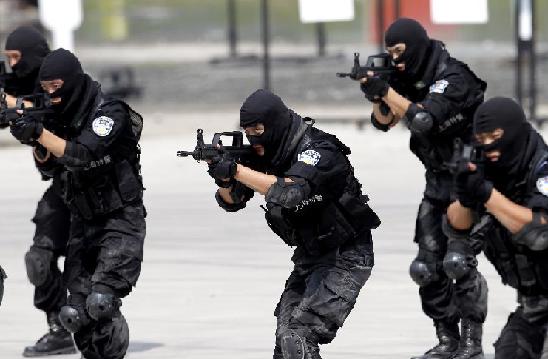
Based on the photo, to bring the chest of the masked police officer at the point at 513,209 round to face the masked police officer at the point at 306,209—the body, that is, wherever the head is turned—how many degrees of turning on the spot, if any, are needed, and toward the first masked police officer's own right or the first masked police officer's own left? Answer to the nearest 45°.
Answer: approximately 90° to the first masked police officer's own right

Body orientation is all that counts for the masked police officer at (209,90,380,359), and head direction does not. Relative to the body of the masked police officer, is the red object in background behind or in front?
behind

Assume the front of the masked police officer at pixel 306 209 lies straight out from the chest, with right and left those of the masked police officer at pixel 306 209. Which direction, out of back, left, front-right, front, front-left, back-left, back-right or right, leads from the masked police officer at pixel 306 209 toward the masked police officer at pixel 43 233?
right

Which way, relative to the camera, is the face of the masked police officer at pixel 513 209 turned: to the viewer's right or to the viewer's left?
to the viewer's left

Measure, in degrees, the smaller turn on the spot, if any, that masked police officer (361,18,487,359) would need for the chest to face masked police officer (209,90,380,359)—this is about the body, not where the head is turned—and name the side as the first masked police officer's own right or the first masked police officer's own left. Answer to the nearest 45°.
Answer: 0° — they already face them

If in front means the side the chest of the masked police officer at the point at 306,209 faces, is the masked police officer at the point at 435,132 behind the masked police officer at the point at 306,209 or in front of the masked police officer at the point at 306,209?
behind

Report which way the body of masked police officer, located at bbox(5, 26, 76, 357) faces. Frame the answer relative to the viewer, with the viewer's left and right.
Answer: facing to the left of the viewer

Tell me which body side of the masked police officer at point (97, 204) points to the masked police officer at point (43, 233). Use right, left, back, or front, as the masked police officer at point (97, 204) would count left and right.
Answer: right

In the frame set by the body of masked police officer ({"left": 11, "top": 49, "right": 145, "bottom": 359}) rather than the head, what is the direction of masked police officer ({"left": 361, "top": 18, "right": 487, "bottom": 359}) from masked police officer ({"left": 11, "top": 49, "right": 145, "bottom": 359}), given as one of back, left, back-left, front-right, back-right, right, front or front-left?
back-left

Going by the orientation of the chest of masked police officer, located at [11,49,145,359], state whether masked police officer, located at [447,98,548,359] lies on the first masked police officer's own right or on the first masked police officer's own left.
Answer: on the first masked police officer's own left
